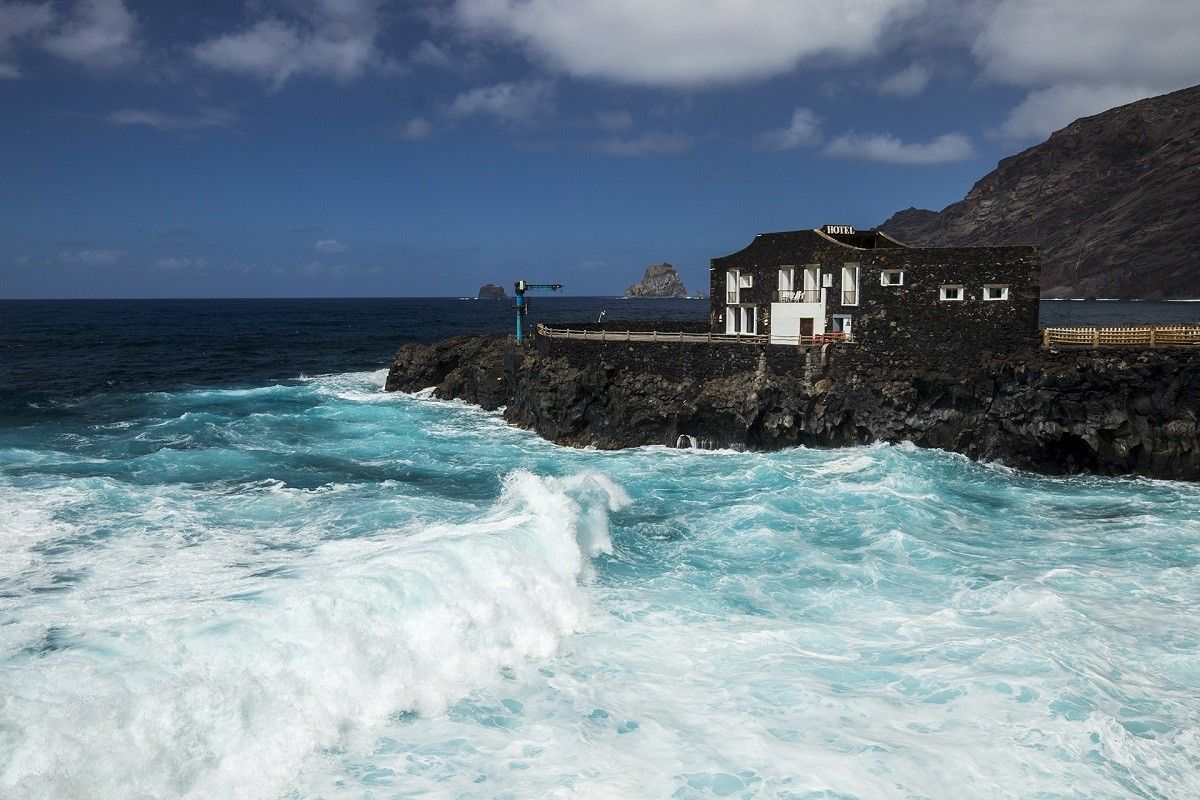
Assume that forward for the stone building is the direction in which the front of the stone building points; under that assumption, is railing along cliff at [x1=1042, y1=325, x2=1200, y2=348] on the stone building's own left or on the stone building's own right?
on the stone building's own left

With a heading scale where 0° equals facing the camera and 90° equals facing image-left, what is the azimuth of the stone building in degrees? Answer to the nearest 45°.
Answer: approximately 0°
